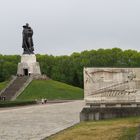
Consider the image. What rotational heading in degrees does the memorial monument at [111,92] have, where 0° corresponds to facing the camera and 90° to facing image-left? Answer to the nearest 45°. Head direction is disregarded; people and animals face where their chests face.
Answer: approximately 0°
